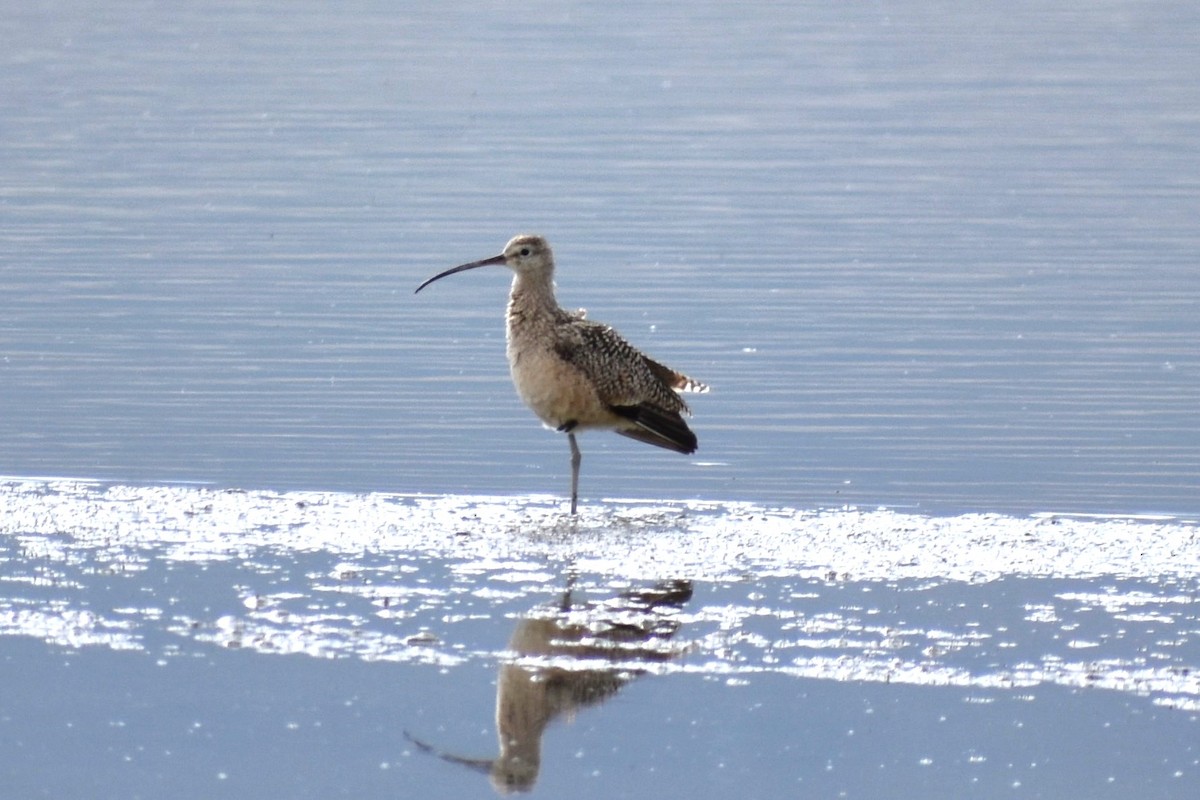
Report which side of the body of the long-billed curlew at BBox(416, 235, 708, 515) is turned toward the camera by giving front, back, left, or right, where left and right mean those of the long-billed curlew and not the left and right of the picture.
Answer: left
